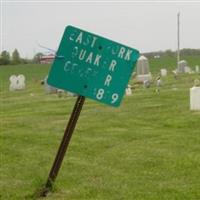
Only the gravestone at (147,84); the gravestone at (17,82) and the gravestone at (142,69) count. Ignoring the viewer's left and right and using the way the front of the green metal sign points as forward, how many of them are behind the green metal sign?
3

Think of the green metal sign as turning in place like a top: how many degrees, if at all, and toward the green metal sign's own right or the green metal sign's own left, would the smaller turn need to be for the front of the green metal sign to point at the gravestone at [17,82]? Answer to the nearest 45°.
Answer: approximately 180°

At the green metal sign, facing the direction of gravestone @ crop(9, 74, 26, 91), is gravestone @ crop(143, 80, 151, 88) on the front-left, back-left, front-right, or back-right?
front-right

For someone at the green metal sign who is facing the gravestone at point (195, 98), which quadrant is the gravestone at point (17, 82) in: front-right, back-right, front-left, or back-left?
front-left

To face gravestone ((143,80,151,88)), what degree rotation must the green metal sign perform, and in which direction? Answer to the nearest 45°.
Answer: approximately 180°

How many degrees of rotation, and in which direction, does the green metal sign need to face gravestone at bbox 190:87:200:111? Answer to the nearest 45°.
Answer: approximately 180°

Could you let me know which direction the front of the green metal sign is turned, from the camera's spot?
facing the viewer

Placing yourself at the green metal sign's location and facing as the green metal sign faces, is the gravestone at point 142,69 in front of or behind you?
behind
